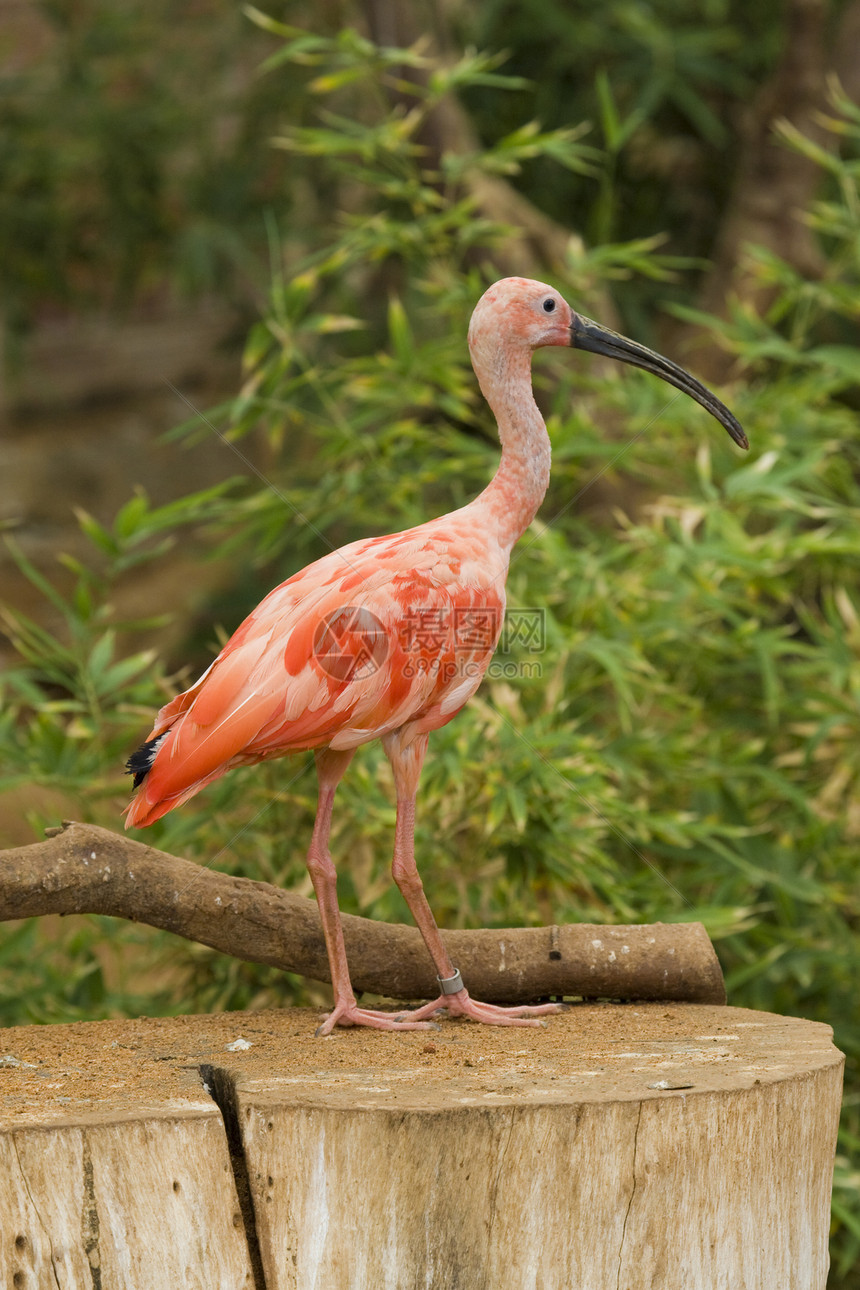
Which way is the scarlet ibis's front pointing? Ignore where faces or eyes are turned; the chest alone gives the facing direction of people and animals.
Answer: to the viewer's right
